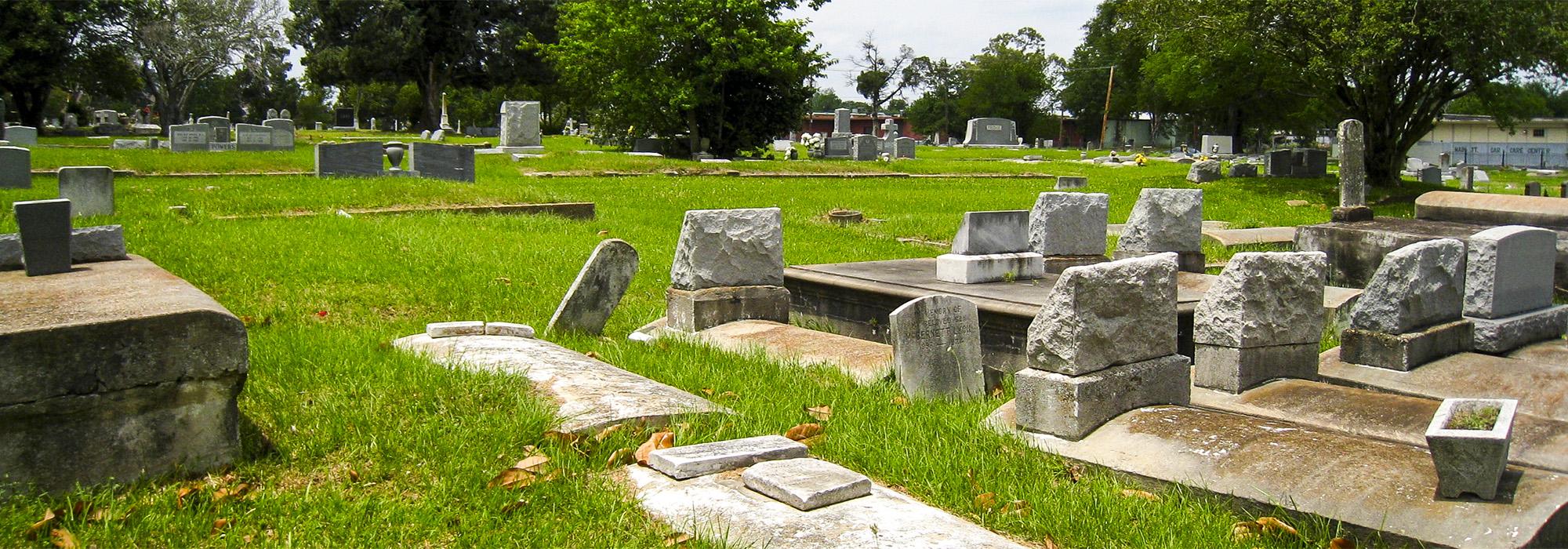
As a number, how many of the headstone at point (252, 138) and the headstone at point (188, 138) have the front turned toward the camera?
2

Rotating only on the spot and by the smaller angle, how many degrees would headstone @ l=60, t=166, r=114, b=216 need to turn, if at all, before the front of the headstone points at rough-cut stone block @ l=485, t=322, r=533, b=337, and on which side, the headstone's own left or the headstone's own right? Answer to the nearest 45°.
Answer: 0° — it already faces it

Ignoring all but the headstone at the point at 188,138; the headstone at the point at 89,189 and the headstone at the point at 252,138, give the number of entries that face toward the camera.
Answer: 3

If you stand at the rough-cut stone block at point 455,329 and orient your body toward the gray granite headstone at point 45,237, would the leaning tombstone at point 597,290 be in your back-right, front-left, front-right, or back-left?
back-right

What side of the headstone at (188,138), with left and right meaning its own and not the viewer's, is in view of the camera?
front

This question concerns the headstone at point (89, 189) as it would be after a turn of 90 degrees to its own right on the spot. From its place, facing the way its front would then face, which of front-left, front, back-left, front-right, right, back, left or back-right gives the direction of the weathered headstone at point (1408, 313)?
back-left

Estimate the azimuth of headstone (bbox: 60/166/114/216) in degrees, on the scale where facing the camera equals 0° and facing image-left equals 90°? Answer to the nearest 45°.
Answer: approximately 0°

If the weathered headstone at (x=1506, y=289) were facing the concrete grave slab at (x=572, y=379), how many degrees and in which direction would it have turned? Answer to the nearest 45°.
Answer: approximately 90° to its right

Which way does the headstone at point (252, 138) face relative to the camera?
toward the camera

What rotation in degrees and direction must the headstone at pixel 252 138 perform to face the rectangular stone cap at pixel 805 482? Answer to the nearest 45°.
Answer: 0° — it already faces it

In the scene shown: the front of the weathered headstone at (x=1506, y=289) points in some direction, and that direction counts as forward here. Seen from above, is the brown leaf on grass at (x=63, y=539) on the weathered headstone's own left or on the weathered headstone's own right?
on the weathered headstone's own right
